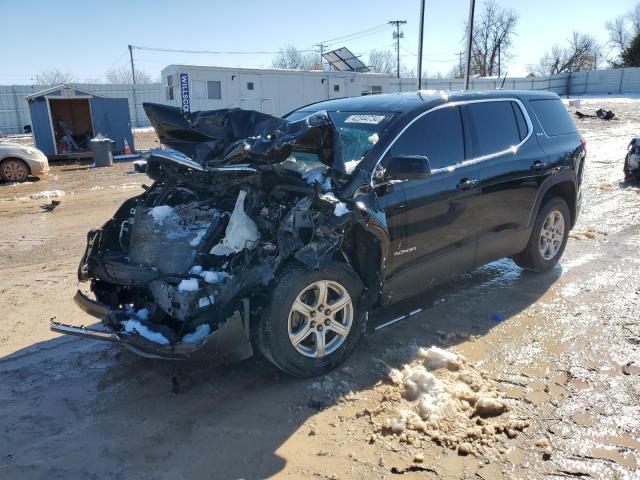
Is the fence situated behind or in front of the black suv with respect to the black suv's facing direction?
behind

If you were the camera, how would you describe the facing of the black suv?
facing the viewer and to the left of the viewer

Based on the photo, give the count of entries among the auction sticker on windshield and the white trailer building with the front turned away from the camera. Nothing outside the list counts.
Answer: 0

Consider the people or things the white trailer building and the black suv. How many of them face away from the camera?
0

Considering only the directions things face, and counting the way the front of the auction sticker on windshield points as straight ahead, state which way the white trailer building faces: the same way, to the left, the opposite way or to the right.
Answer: to the left

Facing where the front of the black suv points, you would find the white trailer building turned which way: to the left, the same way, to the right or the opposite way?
to the left

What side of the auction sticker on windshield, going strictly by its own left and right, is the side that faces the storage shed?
right

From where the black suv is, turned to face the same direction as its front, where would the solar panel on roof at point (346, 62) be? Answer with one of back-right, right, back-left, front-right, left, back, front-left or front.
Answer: back-right

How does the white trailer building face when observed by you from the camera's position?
facing the viewer and to the right of the viewer

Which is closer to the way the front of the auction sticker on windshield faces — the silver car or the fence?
the silver car

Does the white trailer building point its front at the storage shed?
no

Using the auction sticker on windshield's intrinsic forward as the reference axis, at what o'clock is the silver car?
The silver car is roughly at 3 o'clock from the auction sticker on windshield.

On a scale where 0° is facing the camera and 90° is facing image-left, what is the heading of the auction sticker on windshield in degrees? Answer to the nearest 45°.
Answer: approximately 45°

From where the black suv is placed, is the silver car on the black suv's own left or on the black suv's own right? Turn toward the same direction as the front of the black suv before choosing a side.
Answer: on the black suv's own right
